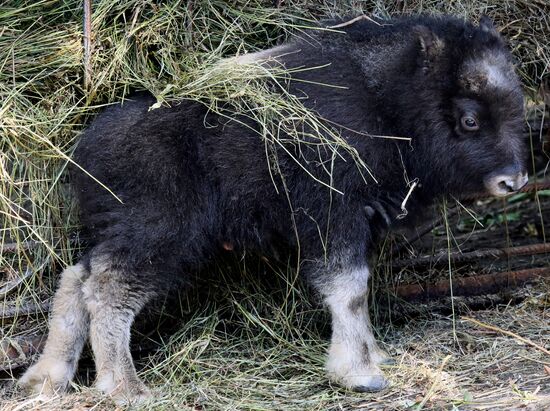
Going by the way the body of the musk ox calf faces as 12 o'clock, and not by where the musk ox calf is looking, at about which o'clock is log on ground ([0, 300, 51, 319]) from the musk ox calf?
The log on ground is roughly at 6 o'clock from the musk ox calf.

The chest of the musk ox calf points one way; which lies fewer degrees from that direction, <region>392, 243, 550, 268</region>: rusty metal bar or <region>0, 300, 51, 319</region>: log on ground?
the rusty metal bar

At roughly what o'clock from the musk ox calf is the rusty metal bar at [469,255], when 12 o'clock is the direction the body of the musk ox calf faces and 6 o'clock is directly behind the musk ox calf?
The rusty metal bar is roughly at 11 o'clock from the musk ox calf.

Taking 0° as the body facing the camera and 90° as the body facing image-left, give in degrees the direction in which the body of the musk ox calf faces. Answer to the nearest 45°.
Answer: approximately 270°

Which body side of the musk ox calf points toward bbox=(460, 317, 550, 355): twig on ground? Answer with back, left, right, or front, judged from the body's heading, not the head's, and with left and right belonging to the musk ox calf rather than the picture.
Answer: front
